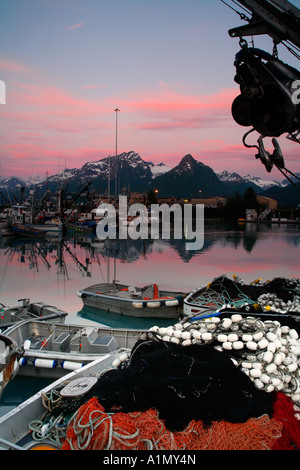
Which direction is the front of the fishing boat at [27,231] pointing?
to the viewer's left

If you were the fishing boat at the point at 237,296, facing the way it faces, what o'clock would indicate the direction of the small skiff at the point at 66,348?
The small skiff is roughly at 10 o'clock from the fishing boat.

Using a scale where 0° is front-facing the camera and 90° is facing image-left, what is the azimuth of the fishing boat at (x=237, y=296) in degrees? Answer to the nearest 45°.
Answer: approximately 90°

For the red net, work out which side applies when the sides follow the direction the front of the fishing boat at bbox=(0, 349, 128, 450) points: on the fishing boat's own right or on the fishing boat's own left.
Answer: on the fishing boat's own right

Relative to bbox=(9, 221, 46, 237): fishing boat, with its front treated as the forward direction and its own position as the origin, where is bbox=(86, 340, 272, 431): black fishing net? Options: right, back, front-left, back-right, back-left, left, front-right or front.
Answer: left

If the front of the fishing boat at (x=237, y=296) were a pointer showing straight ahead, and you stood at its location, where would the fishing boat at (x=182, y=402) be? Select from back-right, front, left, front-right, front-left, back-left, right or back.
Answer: left

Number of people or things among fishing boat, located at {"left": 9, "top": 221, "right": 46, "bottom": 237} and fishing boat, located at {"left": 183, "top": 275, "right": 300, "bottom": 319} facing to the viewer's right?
0

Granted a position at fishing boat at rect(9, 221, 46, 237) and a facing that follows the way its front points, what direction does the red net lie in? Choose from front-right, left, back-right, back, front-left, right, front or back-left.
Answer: left

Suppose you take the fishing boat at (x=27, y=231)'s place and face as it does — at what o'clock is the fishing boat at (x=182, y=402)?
the fishing boat at (x=182, y=402) is roughly at 9 o'clock from the fishing boat at (x=27, y=231).
